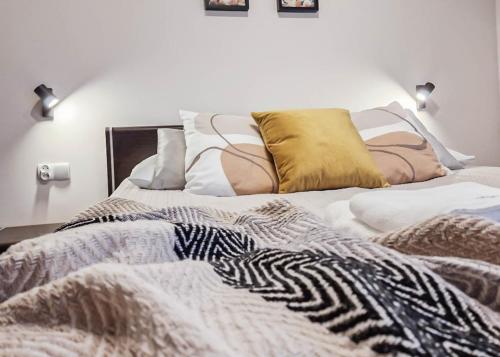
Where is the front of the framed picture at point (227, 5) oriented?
toward the camera

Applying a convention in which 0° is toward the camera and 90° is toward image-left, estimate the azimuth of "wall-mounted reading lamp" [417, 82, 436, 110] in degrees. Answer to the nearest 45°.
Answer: approximately 90°

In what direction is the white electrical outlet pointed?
toward the camera

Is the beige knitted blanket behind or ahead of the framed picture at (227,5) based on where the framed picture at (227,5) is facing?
ahead

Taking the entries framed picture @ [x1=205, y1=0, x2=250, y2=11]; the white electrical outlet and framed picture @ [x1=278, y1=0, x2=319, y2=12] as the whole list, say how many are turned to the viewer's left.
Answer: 0

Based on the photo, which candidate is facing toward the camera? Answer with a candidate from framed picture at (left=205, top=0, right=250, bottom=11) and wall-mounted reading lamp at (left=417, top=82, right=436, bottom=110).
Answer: the framed picture

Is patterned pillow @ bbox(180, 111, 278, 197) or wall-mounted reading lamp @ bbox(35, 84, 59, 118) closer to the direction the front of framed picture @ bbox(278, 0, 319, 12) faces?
the patterned pillow

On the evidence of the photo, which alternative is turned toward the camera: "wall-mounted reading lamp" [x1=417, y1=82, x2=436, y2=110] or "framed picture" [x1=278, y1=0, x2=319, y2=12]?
the framed picture

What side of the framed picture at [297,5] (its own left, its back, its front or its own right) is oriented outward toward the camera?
front

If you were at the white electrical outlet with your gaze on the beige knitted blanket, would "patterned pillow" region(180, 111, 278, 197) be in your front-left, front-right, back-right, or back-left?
front-left

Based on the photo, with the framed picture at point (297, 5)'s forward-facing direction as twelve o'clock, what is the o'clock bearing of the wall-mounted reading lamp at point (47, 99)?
The wall-mounted reading lamp is roughly at 2 o'clock from the framed picture.

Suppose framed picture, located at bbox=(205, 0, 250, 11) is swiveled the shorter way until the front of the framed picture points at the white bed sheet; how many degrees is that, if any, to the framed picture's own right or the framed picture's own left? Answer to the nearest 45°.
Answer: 0° — it already faces it

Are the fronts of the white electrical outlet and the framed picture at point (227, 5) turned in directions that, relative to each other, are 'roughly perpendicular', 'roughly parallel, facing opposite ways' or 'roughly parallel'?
roughly parallel
